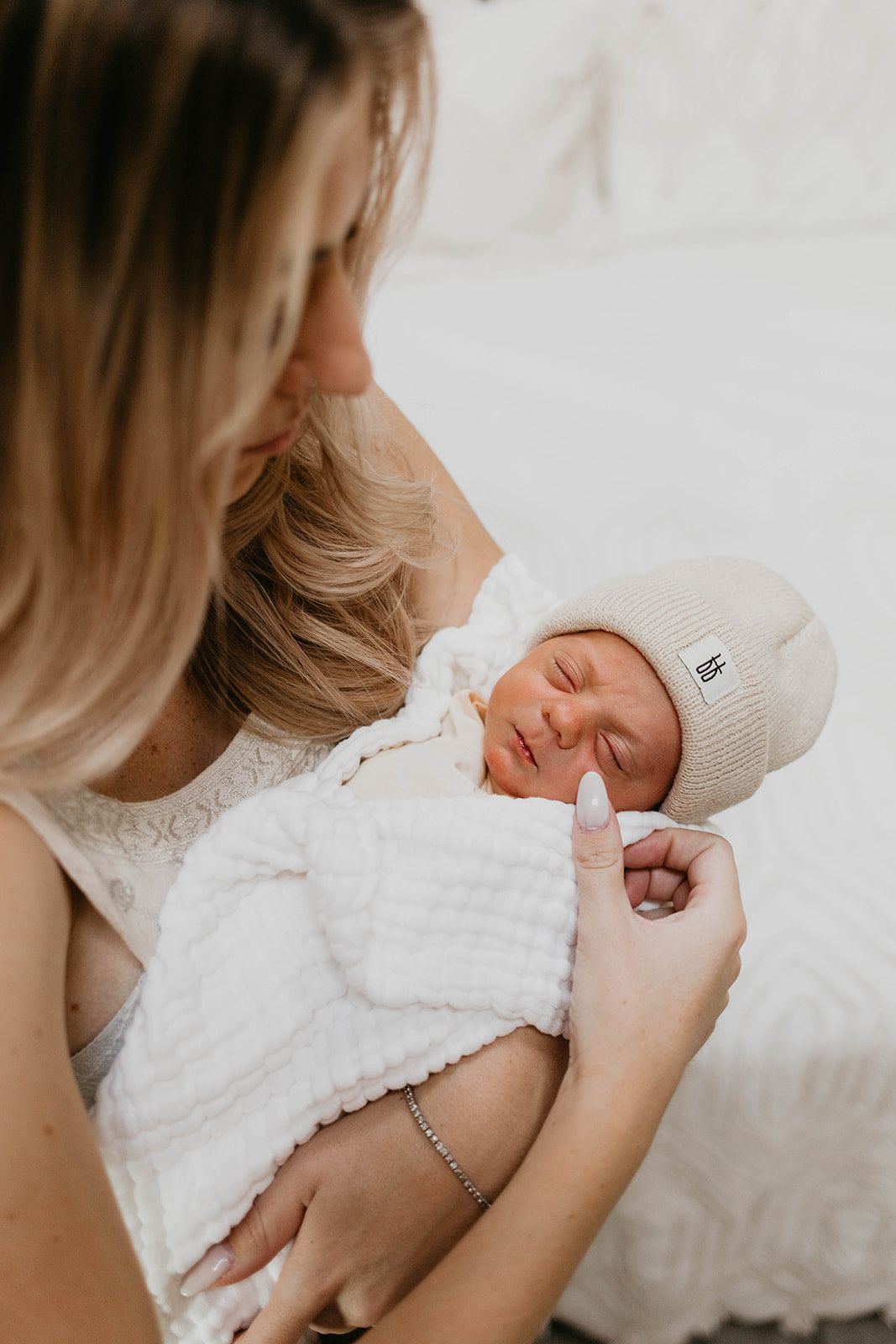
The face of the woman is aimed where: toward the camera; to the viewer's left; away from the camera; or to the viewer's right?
to the viewer's right

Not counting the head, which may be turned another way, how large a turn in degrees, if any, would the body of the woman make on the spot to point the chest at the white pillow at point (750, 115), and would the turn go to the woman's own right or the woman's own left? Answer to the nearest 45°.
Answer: approximately 90° to the woman's own left

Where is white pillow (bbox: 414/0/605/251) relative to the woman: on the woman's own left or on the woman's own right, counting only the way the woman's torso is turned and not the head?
on the woman's own left

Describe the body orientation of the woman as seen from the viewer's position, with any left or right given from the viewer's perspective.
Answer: facing the viewer and to the right of the viewer
